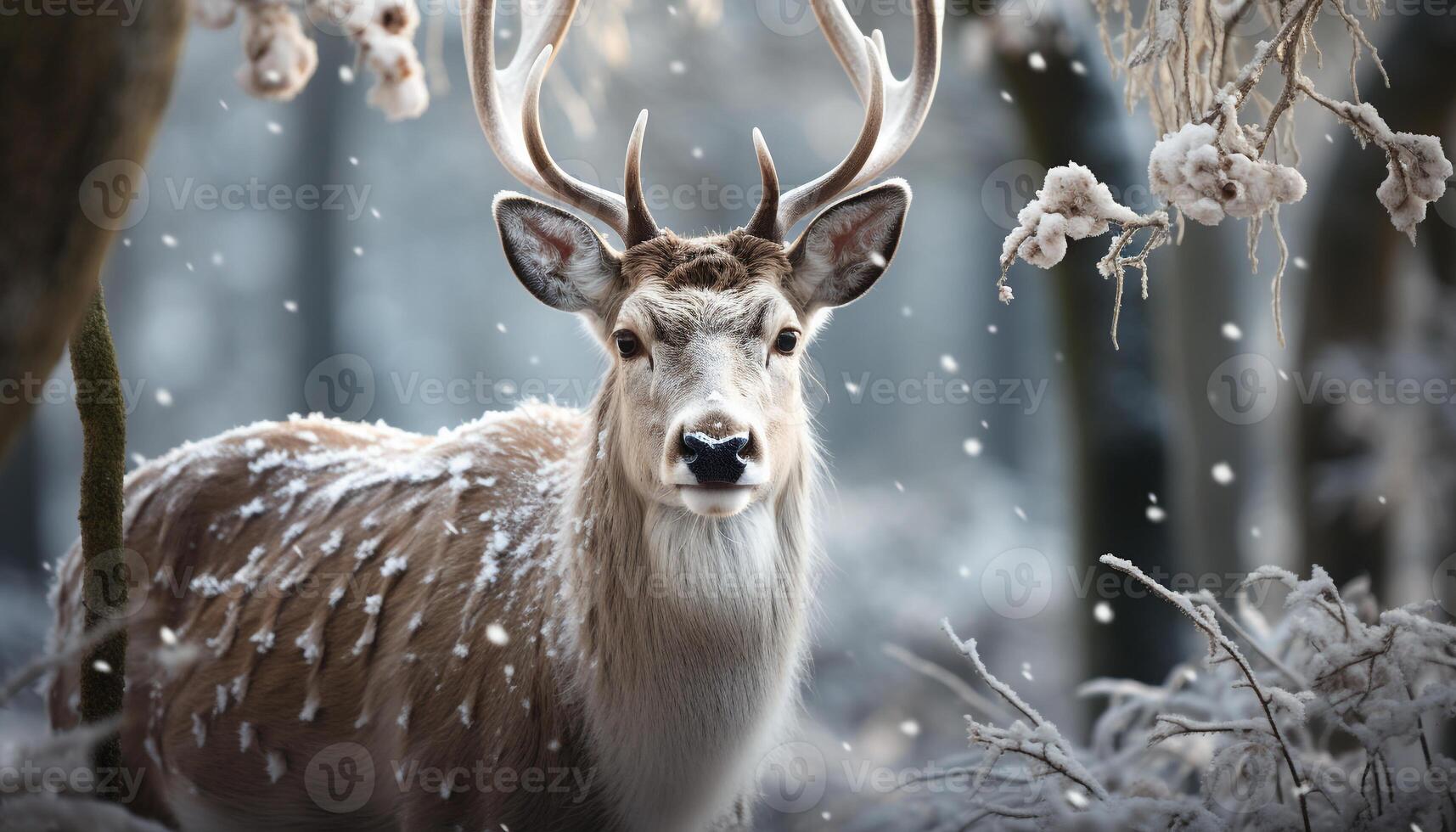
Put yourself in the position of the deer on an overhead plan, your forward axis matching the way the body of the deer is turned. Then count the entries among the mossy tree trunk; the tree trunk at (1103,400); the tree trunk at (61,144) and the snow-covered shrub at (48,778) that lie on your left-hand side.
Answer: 1

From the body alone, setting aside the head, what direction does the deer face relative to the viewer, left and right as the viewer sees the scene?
facing the viewer and to the right of the viewer

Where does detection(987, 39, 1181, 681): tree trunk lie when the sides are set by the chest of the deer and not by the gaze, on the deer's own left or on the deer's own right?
on the deer's own left

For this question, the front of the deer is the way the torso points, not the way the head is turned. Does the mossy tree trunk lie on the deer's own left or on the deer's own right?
on the deer's own right

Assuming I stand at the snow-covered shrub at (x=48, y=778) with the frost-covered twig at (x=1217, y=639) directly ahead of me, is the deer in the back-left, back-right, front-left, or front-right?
front-left

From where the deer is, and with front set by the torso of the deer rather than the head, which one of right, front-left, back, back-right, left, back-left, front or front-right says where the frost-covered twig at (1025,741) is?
front

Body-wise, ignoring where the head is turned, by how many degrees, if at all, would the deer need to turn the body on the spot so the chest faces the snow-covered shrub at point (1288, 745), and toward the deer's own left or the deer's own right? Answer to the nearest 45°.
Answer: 0° — it already faces it

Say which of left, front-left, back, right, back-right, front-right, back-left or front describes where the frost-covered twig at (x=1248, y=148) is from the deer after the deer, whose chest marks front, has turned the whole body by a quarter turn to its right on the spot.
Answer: left

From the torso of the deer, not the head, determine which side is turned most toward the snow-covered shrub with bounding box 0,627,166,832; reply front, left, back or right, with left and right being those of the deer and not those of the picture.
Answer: right

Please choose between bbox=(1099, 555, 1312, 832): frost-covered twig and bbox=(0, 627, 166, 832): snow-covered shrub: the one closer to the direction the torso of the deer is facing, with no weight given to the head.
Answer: the frost-covered twig

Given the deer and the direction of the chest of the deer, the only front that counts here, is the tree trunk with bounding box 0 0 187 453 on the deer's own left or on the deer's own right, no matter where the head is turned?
on the deer's own right
